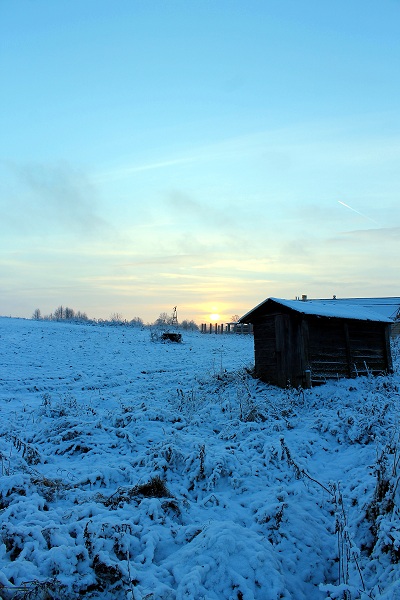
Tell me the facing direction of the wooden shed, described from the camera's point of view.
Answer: facing the viewer and to the left of the viewer
